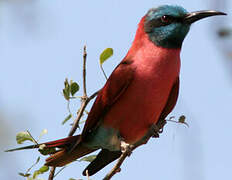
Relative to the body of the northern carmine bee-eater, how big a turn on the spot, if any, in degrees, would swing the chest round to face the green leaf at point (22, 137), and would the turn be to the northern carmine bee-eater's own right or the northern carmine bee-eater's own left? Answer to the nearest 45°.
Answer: approximately 90° to the northern carmine bee-eater's own right

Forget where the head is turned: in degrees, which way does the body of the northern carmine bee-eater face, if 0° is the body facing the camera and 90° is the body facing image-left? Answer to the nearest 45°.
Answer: approximately 315°
